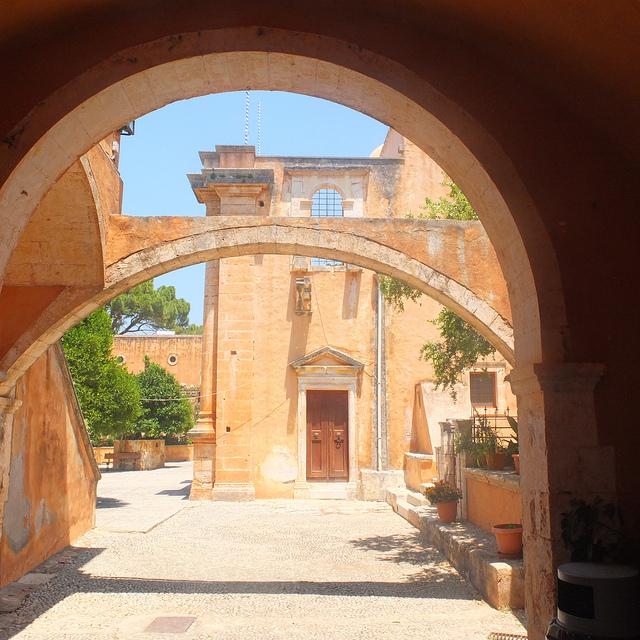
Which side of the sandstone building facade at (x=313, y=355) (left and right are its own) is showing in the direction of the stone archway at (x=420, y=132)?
front

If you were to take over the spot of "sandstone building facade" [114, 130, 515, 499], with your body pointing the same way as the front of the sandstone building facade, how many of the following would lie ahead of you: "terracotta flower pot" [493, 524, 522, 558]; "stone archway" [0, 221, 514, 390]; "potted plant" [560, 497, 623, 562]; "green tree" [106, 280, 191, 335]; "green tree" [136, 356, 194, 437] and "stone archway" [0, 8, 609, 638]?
4

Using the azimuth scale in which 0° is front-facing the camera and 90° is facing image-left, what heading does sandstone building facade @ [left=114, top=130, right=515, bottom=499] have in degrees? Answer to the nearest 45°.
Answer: approximately 0°

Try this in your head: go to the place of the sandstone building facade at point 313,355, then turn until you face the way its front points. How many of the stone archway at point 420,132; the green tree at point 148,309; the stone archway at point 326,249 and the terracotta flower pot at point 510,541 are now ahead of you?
3

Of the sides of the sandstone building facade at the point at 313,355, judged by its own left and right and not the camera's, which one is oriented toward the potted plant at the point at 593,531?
front

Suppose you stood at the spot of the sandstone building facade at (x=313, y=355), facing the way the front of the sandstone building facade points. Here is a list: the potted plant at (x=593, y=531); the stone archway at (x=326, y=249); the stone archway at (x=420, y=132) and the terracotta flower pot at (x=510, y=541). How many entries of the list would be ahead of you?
4

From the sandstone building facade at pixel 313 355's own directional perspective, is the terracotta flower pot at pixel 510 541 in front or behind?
in front

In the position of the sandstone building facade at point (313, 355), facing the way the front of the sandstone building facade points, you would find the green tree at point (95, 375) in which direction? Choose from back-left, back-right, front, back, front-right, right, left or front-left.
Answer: right

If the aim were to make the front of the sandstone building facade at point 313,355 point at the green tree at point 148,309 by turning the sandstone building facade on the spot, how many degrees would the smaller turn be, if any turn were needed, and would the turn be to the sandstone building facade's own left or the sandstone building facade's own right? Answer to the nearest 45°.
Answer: approximately 135° to the sandstone building facade's own right

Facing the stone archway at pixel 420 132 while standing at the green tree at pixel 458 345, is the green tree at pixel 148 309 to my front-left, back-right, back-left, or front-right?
back-right

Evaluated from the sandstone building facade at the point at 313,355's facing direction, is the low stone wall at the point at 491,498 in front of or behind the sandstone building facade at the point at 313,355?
in front
